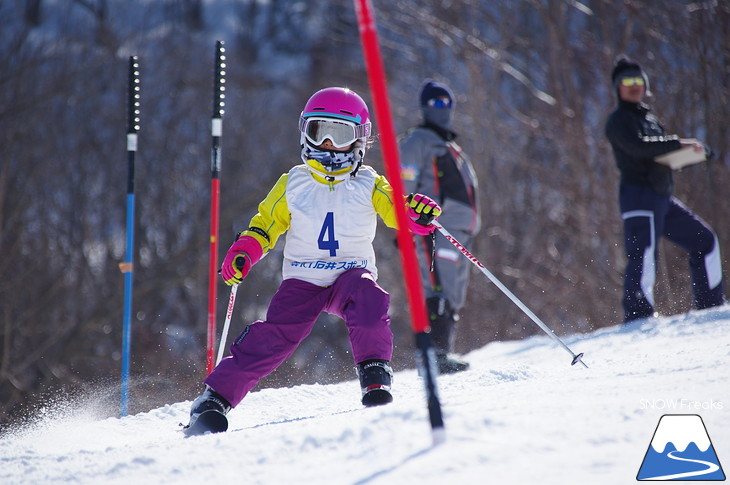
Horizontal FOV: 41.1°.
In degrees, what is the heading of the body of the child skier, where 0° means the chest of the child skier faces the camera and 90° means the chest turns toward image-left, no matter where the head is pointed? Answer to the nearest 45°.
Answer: approximately 0°

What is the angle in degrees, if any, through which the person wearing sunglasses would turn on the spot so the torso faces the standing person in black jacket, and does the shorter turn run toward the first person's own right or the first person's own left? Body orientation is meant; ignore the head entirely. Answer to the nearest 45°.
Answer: approximately 45° to the first person's own left

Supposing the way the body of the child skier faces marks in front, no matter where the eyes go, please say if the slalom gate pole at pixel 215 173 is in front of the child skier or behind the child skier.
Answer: behind

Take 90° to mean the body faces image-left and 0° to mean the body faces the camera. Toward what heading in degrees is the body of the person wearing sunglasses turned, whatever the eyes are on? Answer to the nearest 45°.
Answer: approximately 315°

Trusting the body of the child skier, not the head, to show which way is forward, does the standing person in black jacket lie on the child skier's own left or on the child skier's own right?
on the child skier's own left
